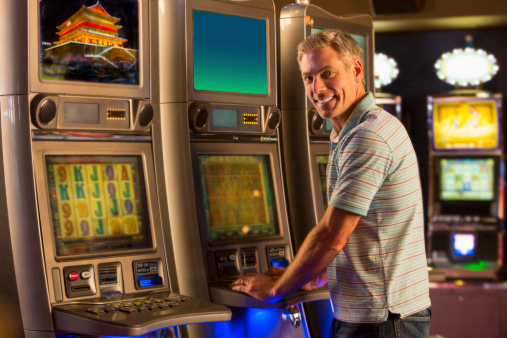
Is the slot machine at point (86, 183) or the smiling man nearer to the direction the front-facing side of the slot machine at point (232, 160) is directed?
the smiling man

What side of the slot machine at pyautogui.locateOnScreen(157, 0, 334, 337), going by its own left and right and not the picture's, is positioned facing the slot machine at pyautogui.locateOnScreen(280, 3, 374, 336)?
left

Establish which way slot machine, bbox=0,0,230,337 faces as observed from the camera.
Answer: facing the viewer and to the right of the viewer

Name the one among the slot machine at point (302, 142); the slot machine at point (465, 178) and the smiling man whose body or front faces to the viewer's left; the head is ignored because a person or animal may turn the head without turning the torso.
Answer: the smiling man

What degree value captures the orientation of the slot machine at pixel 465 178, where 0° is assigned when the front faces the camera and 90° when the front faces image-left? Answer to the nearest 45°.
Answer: approximately 0°

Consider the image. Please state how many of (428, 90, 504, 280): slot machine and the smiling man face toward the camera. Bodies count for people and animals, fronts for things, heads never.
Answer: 1

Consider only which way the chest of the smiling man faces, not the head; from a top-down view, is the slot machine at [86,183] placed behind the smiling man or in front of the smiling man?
in front

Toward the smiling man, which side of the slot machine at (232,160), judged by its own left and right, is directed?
front

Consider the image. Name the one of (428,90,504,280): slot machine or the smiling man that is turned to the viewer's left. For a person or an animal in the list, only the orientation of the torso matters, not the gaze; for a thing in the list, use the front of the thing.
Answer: the smiling man

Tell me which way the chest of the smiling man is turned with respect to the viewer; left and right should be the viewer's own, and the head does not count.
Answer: facing to the left of the viewer
